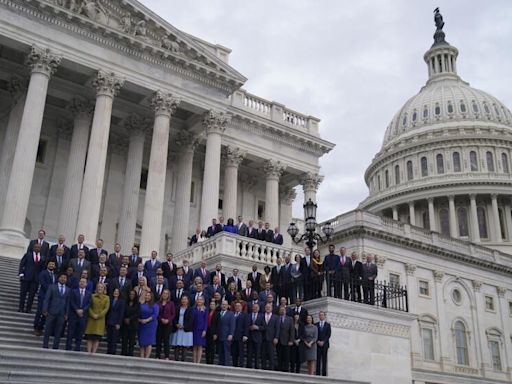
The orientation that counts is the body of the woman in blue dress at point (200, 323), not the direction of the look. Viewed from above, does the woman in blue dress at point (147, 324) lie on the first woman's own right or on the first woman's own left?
on the first woman's own right

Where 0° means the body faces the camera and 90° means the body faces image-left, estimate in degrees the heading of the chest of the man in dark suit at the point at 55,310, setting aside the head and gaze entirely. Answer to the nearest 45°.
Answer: approximately 0°

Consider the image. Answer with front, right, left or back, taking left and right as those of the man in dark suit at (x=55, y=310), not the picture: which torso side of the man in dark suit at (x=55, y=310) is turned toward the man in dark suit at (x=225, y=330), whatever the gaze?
left

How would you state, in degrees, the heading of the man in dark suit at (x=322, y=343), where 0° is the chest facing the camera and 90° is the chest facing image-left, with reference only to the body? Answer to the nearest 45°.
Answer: approximately 45°

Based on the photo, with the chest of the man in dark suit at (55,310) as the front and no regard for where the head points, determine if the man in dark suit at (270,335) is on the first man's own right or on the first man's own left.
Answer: on the first man's own left

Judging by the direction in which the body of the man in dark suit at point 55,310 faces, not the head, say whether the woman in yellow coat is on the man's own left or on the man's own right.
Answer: on the man's own left

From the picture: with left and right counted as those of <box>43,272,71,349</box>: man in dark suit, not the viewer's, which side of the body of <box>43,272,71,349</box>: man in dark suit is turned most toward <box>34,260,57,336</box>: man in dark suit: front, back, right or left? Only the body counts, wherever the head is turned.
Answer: back

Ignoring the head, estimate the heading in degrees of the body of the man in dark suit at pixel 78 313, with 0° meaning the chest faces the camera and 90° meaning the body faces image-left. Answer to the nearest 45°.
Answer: approximately 0°
